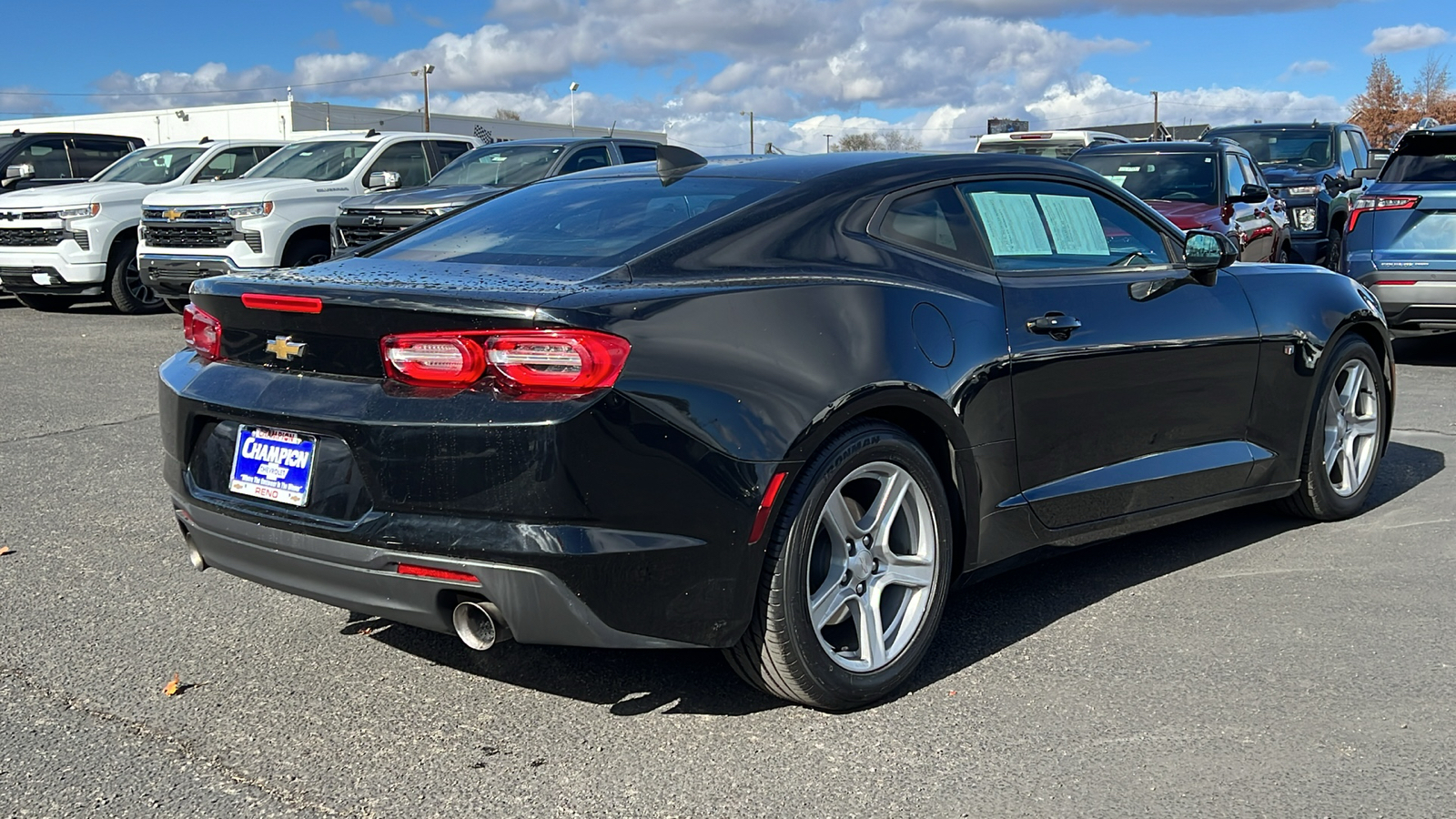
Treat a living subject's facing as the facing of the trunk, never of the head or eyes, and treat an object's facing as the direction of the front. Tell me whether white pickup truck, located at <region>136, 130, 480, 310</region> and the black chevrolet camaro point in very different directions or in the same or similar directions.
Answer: very different directions

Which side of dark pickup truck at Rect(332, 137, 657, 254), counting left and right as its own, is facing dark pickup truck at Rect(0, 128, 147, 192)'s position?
right

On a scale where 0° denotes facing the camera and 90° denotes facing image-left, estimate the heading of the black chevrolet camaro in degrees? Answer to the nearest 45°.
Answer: approximately 225°

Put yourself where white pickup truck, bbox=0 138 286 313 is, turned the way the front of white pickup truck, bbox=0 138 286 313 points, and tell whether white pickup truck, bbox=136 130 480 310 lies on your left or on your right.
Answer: on your left

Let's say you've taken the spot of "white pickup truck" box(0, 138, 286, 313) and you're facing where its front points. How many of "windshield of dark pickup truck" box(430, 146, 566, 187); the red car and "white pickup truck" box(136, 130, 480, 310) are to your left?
3

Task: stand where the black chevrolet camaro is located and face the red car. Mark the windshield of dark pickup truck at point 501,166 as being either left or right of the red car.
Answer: left

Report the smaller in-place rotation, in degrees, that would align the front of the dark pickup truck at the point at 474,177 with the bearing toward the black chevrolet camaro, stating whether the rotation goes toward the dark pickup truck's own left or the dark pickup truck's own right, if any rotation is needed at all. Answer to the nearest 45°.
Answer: approximately 45° to the dark pickup truck's own left

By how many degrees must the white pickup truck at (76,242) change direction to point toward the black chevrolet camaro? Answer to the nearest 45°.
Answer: approximately 45° to its left

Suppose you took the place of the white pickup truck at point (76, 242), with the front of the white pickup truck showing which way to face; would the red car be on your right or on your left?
on your left

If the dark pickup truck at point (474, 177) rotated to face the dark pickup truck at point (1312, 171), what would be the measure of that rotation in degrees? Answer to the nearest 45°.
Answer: approximately 135° to its left

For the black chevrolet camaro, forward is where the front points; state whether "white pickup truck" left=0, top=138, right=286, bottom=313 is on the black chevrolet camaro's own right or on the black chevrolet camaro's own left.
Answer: on the black chevrolet camaro's own left
